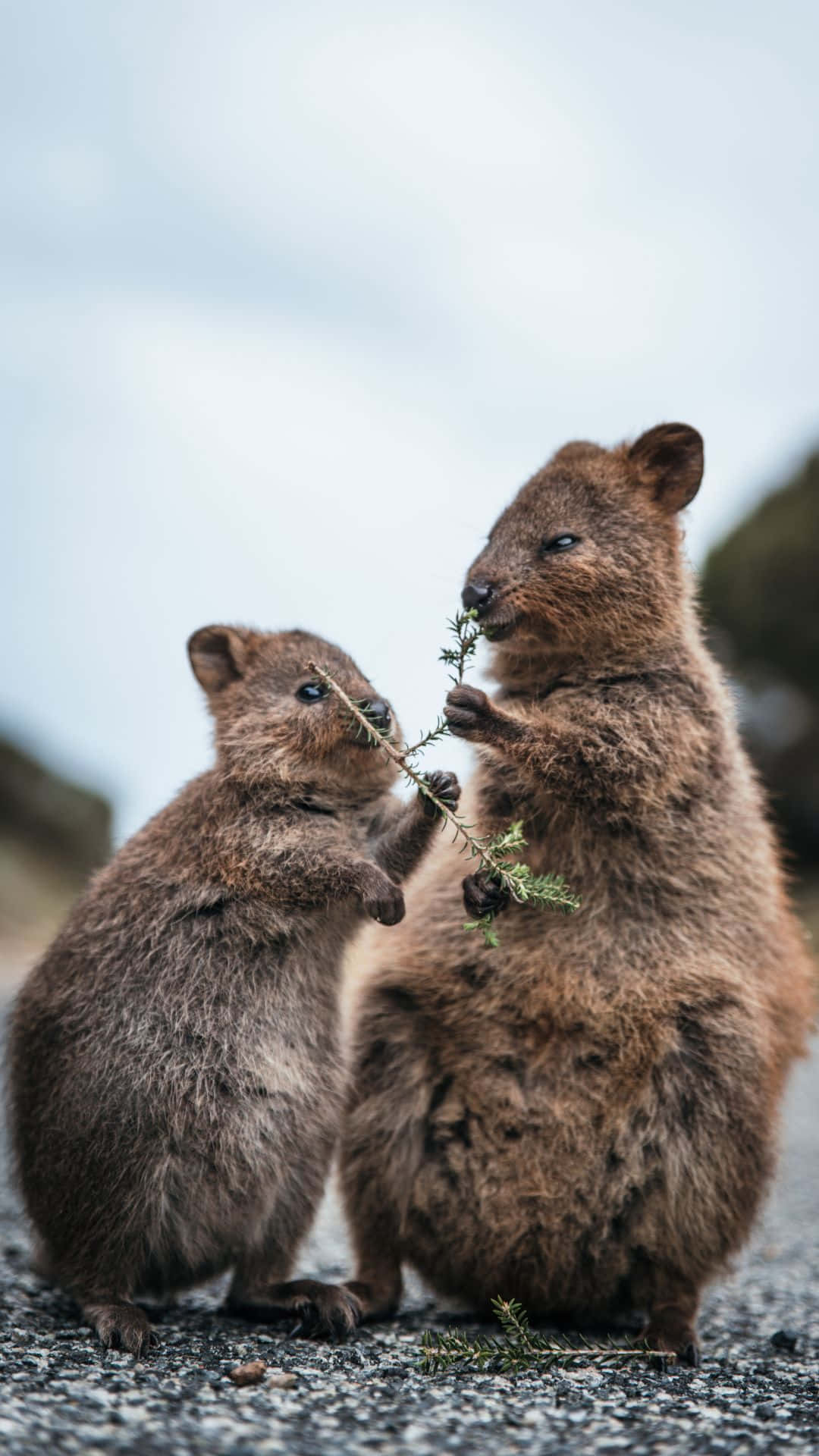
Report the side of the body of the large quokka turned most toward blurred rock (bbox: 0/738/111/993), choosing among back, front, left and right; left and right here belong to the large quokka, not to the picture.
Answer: right

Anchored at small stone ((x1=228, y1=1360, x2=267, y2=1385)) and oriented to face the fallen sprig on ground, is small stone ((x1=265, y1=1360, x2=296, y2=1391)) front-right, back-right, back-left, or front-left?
front-right

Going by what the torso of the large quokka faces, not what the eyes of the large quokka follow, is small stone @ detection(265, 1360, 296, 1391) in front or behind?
in front

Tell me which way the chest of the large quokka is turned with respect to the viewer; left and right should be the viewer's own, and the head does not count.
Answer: facing the viewer and to the left of the viewer

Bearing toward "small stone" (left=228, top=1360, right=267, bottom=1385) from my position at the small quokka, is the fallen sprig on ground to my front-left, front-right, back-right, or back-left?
front-left

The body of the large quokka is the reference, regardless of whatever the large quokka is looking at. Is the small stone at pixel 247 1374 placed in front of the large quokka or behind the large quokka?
in front
